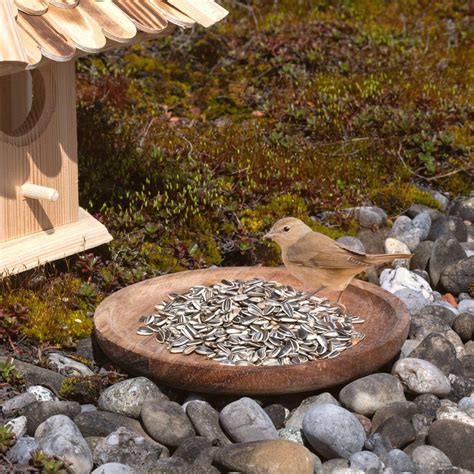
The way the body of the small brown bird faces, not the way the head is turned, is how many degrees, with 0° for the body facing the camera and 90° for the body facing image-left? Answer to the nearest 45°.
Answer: approximately 90°

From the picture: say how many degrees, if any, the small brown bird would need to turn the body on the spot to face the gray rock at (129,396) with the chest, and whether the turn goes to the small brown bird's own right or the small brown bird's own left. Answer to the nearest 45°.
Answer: approximately 45° to the small brown bird's own left

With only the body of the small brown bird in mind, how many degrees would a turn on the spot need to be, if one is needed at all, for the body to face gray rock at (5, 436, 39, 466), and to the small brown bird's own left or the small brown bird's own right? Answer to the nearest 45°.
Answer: approximately 45° to the small brown bird's own left

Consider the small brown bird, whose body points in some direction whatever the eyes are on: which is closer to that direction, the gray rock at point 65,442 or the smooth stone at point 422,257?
the gray rock

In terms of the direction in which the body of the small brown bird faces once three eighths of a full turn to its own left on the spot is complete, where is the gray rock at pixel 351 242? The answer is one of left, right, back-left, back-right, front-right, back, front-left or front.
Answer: back-left

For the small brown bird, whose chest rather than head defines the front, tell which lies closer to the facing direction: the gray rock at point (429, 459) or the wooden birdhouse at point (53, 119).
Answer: the wooden birdhouse

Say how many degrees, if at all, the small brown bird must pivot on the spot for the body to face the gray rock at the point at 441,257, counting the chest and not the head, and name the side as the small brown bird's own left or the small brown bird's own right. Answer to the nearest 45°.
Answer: approximately 135° to the small brown bird's own right

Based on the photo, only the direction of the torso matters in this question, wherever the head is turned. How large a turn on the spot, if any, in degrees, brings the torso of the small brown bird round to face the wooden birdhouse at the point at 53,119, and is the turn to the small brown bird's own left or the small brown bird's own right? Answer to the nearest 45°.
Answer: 0° — it already faces it

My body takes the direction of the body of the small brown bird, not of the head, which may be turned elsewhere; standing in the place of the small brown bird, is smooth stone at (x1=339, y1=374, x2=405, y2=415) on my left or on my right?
on my left

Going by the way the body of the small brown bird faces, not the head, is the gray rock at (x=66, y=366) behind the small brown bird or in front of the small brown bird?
in front

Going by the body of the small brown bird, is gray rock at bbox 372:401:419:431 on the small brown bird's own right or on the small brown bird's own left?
on the small brown bird's own left

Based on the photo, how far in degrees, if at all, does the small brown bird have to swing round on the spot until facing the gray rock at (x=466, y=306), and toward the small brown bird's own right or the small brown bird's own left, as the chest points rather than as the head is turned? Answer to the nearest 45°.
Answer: approximately 135° to the small brown bird's own right

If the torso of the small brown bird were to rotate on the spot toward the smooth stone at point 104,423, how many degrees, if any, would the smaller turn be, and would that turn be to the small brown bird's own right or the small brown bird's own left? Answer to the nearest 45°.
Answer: approximately 45° to the small brown bird's own left

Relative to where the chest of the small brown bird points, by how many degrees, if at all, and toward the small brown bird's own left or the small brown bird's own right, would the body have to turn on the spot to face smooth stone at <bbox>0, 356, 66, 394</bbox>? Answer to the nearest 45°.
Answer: approximately 45° to the small brown bird's own left

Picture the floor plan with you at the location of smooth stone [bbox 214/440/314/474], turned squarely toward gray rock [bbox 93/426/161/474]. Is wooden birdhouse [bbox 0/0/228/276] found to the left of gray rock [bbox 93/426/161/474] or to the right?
right
